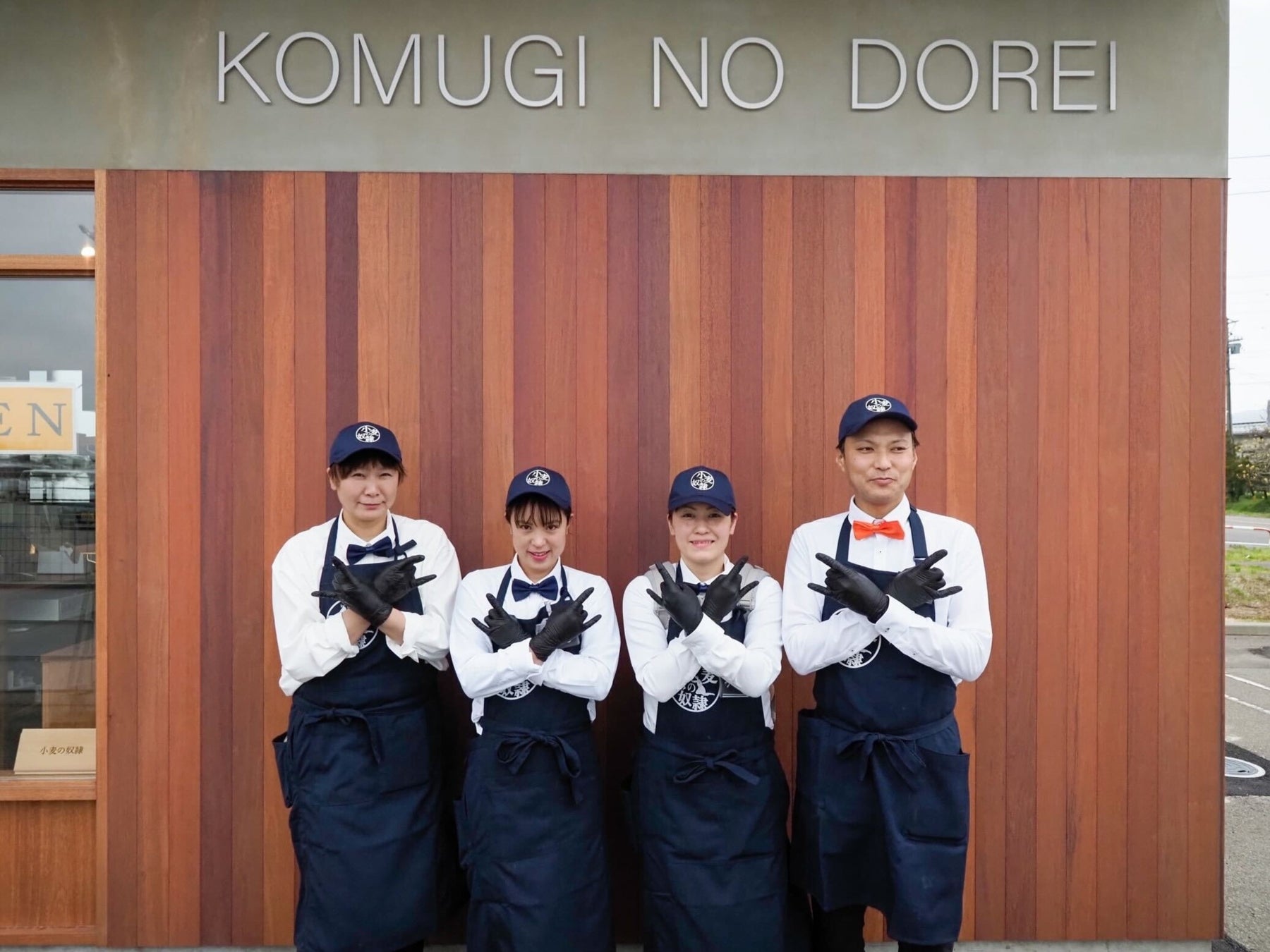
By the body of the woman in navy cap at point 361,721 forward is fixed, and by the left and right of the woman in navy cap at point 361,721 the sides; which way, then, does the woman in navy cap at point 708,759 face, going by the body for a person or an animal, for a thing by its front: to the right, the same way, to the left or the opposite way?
the same way

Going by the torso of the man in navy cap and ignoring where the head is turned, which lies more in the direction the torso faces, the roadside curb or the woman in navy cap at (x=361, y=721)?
the woman in navy cap

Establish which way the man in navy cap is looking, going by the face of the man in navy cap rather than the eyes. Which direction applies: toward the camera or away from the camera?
toward the camera

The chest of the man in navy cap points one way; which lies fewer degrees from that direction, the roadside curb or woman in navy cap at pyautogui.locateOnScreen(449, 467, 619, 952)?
the woman in navy cap

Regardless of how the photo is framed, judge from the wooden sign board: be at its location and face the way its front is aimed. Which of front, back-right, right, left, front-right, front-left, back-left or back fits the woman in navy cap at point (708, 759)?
front-left

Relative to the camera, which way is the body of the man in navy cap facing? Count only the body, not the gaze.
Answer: toward the camera

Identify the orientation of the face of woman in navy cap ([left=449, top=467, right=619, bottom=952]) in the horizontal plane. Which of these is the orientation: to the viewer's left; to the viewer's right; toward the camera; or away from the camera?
toward the camera

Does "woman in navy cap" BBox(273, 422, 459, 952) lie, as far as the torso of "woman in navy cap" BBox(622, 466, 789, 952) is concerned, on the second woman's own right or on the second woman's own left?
on the second woman's own right

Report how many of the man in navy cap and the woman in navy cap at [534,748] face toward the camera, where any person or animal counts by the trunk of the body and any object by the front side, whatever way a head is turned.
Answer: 2

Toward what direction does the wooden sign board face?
toward the camera
